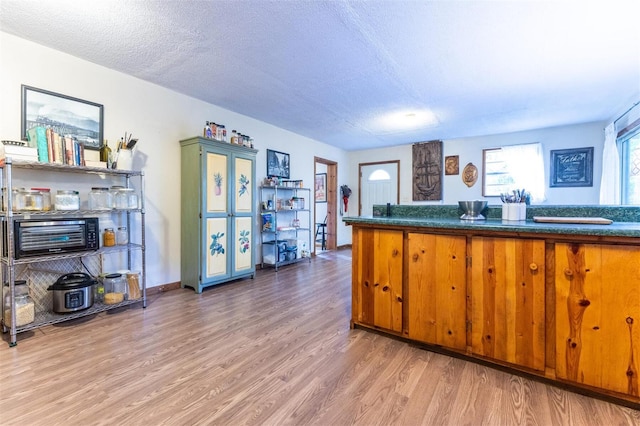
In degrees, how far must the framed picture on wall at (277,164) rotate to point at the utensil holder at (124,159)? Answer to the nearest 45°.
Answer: approximately 90° to its right

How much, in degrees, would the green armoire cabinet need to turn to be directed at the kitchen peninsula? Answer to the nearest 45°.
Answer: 0° — it already faces it

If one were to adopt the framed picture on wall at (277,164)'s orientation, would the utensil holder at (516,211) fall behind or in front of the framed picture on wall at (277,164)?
in front

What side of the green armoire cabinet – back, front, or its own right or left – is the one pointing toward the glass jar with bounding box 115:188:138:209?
right

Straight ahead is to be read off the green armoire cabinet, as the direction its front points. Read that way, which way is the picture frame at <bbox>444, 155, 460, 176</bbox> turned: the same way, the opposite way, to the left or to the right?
to the right

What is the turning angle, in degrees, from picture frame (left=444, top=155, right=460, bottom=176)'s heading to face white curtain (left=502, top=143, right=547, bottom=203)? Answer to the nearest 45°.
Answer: approximately 90° to its left

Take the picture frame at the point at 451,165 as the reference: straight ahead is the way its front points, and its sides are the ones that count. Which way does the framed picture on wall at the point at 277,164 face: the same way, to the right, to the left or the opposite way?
to the left

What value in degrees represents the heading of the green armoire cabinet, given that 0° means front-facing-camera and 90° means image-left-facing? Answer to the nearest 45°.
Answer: approximately 315°

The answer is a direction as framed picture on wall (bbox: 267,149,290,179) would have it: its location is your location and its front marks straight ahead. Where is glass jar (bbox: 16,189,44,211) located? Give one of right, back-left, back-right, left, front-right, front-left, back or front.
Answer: right

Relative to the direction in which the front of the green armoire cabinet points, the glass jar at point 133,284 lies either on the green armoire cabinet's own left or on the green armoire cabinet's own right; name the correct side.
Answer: on the green armoire cabinet's own right

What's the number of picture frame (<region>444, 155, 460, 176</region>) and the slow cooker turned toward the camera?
2
